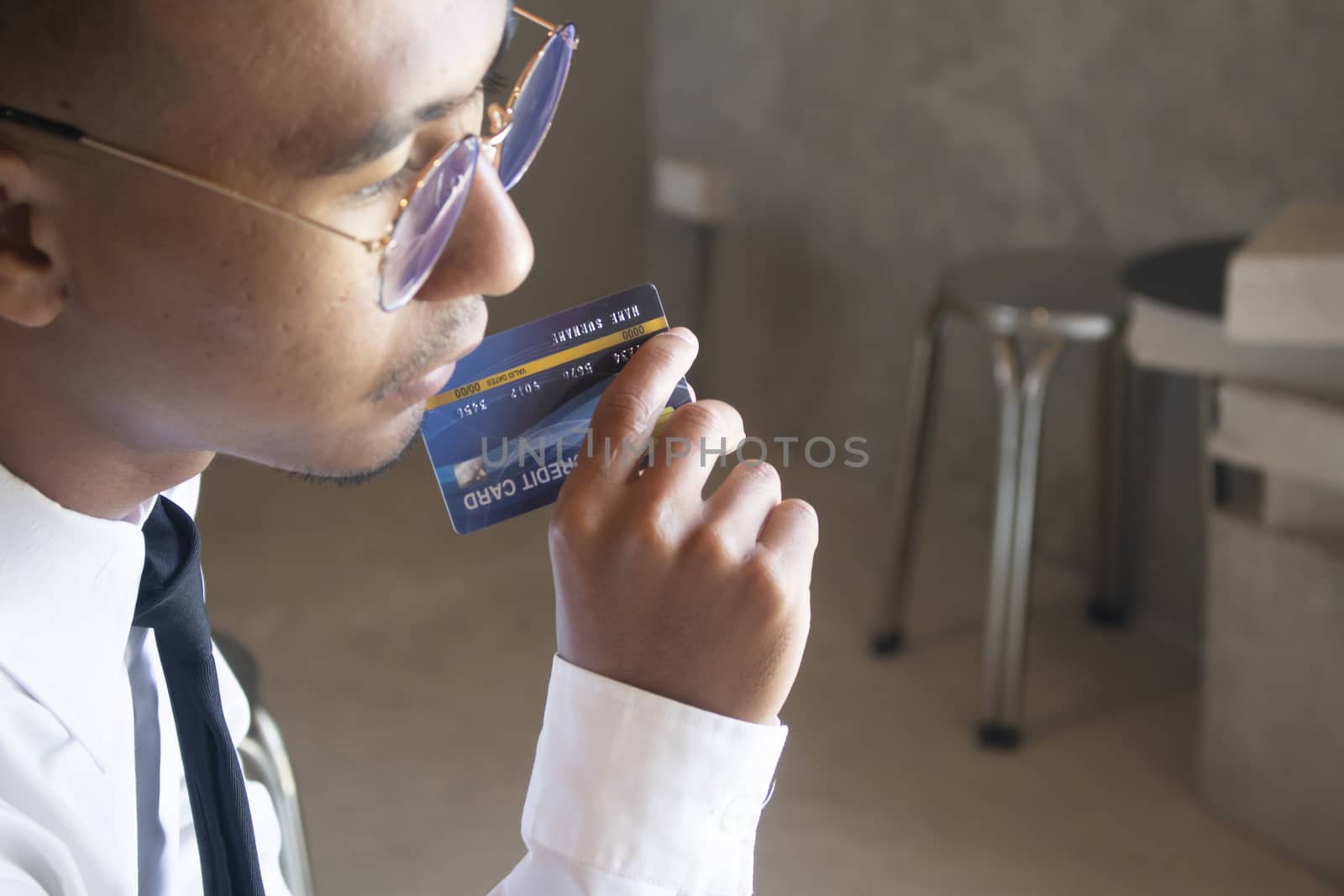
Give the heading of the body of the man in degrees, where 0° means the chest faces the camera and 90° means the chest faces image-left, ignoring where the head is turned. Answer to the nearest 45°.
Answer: approximately 270°

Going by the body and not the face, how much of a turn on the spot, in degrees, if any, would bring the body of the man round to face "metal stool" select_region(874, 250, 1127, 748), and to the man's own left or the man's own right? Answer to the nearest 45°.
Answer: approximately 45° to the man's own left

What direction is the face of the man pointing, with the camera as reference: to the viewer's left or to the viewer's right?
to the viewer's right
